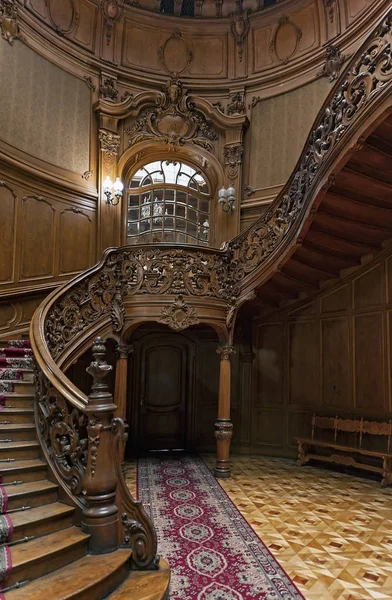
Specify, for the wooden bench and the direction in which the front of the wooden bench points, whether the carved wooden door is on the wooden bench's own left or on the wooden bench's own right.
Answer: on the wooden bench's own right

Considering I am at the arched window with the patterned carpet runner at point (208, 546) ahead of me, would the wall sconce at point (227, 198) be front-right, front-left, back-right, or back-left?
front-left

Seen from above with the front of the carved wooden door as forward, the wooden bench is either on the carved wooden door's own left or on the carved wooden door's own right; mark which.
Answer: on the carved wooden door's own left

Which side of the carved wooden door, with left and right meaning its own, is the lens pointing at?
front

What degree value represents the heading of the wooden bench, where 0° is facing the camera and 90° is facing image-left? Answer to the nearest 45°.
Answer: approximately 45°

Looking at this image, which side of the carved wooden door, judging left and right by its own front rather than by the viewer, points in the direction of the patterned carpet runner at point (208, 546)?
front

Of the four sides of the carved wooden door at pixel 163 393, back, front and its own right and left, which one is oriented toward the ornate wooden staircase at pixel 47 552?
front

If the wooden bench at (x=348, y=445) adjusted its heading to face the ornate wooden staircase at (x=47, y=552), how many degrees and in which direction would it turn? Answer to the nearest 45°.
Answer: approximately 45° to its left

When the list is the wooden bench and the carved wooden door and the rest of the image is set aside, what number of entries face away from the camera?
0
